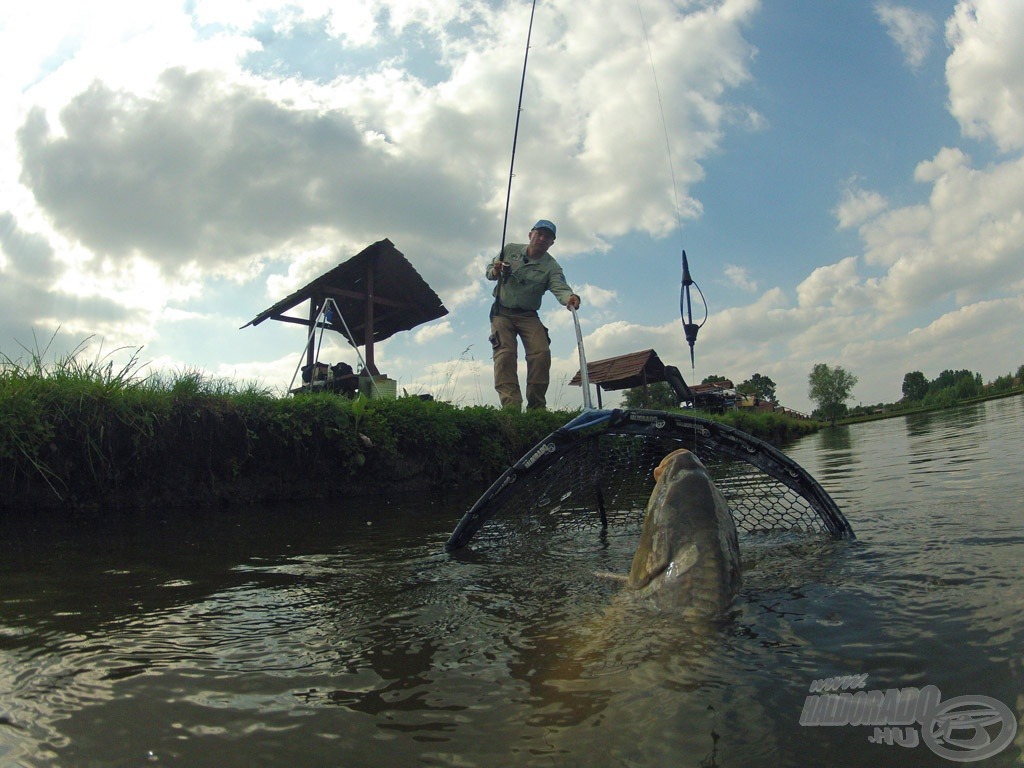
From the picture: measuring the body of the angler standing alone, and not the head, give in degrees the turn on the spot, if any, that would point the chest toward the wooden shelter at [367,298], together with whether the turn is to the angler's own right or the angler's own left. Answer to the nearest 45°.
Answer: approximately 135° to the angler's own right

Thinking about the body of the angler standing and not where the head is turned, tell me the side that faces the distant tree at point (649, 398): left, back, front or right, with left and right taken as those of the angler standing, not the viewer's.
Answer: back

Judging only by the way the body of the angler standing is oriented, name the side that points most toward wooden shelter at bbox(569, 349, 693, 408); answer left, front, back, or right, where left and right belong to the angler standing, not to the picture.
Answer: back

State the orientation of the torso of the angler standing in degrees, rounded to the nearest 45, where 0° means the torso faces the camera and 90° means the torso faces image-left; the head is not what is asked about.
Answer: approximately 0°
